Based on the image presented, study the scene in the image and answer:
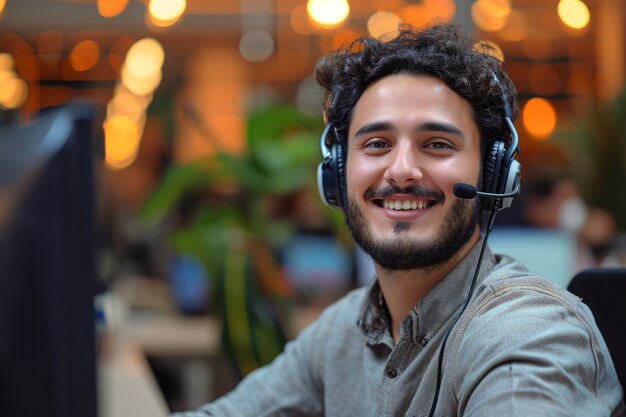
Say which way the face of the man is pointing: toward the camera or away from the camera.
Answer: toward the camera

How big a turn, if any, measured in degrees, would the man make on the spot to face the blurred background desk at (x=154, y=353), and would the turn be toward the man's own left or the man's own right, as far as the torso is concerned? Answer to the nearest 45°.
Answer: approximately 90° to the man's own right

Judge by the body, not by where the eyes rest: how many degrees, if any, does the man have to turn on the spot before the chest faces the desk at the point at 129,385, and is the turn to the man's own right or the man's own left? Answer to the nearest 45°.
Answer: approximately 90° to the man's own right

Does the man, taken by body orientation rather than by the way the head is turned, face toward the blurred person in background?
no

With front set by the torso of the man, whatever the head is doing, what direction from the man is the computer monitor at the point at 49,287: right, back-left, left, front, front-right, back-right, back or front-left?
front

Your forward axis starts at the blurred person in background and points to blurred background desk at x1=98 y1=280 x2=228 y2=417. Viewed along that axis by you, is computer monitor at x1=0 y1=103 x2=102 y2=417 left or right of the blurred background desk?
left

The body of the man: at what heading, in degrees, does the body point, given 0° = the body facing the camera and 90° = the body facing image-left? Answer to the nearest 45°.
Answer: approximately 45°
